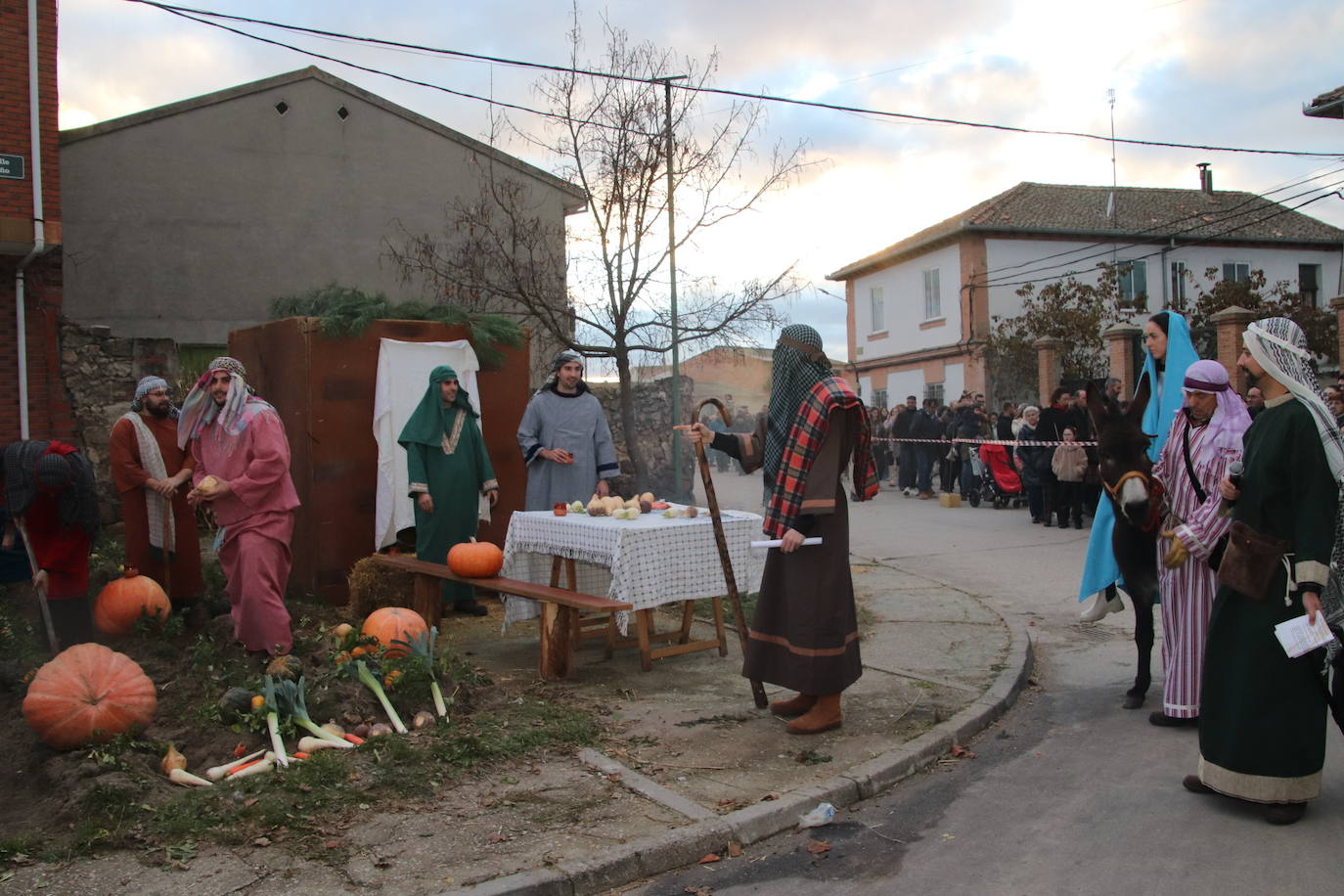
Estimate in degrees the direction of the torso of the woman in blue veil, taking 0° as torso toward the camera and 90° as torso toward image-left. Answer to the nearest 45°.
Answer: approximately 45°

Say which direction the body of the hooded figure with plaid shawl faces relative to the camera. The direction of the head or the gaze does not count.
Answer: to the viewer's left

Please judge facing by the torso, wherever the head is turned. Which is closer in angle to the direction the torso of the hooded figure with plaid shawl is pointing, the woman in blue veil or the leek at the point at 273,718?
the leek

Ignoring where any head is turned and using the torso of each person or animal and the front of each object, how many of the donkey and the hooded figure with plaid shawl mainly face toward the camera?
1

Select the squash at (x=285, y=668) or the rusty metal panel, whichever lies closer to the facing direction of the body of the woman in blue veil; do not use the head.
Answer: the squash

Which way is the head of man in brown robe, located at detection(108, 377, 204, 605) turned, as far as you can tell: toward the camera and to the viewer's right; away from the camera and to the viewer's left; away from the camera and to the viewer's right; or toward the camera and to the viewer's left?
toward the camera and to the viewer's right

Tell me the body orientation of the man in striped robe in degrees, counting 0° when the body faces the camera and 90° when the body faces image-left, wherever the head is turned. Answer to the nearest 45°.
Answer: approximately 45°
